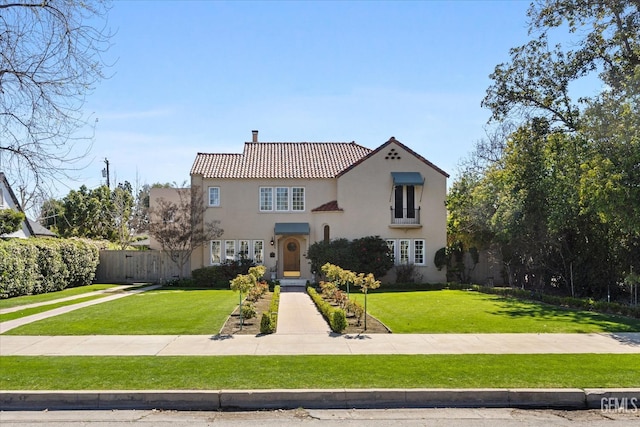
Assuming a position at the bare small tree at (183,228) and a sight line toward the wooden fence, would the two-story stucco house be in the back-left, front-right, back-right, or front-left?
back-right

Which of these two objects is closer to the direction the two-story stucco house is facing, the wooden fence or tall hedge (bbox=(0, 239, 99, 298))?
the tall hedge

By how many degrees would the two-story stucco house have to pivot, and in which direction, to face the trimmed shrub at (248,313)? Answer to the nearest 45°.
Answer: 0° — it already faces it

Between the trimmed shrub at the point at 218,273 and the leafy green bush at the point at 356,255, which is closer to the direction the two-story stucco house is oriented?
the leafy green bush

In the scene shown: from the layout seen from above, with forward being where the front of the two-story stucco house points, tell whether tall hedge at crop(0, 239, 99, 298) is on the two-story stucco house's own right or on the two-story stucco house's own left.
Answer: on the two-story stucco house's own right

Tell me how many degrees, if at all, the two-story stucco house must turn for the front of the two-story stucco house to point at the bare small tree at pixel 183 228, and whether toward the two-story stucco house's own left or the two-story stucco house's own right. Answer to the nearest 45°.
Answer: approximately 90° to the two-story stucco house's own right

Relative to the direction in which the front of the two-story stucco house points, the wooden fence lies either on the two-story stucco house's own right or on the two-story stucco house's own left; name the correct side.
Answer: on the two-story stucco house's own right

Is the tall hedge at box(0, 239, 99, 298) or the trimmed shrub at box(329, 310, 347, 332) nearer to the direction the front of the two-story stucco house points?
the trimmed shrub

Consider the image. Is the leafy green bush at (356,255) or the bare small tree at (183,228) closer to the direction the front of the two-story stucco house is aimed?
the leafy green bush

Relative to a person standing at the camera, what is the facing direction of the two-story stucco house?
facing the viewer
